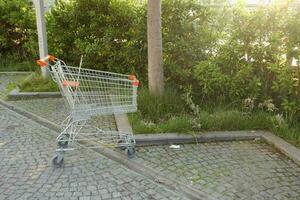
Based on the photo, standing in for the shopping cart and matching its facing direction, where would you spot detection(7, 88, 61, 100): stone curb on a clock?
The stone curb is roughly at 8 o'clock from the shopping cart.

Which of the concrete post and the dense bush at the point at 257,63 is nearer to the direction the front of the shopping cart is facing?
the dense bush

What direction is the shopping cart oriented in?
to the viewer's right

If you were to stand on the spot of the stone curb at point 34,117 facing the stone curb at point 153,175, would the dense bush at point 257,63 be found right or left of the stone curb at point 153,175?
left

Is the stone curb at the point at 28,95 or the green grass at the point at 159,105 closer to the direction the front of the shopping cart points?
the green grass

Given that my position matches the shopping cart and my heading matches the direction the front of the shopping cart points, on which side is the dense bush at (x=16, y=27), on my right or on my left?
on my left

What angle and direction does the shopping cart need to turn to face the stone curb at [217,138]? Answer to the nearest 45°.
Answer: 0° — it already faces it

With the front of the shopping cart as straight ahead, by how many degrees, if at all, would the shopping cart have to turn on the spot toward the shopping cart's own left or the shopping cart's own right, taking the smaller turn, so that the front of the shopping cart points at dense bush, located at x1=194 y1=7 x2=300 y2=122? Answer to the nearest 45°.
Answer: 0° — it already faces it

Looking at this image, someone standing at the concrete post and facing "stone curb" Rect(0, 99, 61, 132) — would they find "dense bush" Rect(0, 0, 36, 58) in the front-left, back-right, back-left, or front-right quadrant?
back-right

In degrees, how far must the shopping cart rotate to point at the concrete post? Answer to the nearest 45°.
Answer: approximately 90° to its left
